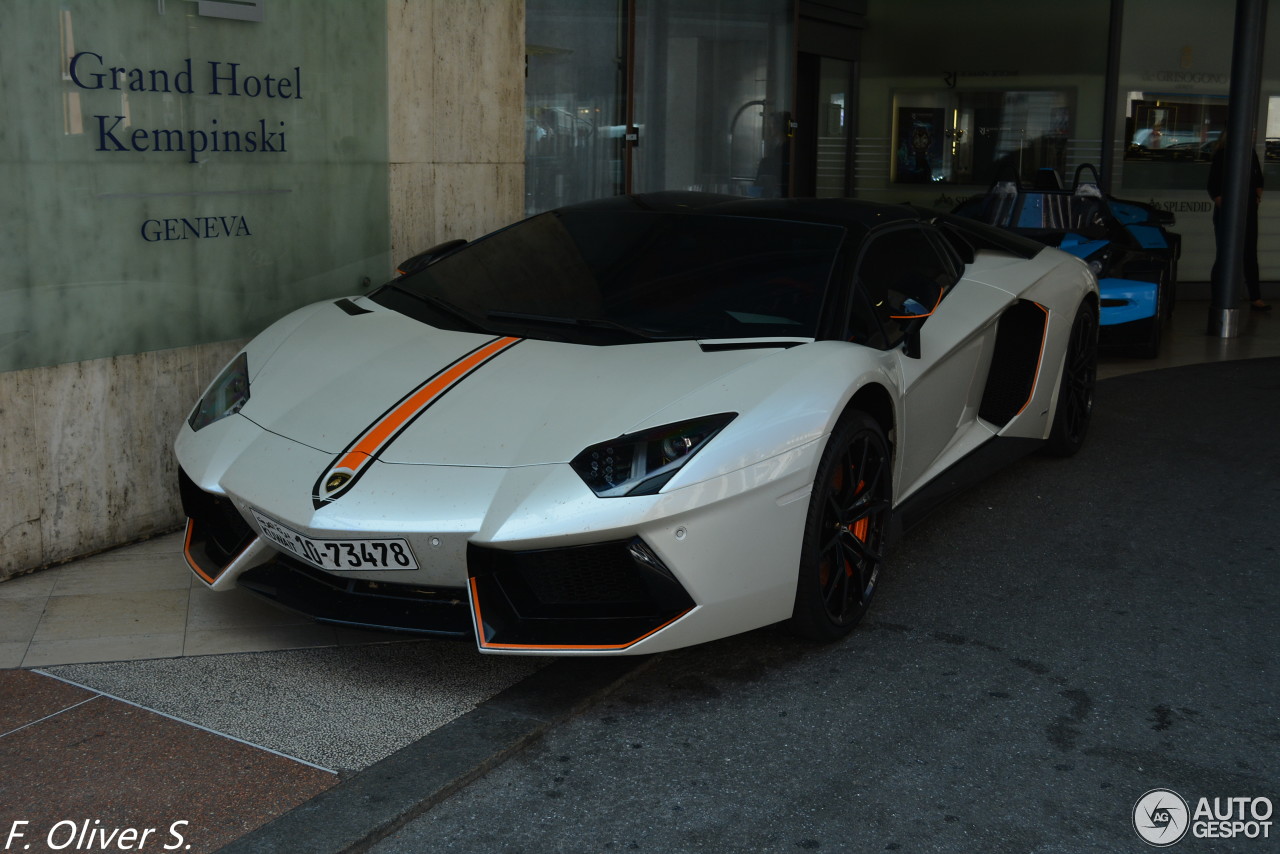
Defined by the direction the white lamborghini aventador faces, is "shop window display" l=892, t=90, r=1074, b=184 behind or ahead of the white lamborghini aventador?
behind

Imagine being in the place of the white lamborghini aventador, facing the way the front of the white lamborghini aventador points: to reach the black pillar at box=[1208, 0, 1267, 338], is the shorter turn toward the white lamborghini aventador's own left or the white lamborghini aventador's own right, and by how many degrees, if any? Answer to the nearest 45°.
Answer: approximately 180°

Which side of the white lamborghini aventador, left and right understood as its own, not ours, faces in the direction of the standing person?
back

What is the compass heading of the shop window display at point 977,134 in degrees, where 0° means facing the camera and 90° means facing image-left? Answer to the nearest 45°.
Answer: approximately 0°

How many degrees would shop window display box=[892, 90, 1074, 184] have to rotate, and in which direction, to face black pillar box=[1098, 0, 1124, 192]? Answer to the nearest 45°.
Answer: approximately 90° to its left

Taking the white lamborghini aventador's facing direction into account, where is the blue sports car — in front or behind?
behind

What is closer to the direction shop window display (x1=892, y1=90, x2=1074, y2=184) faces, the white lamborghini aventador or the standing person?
the white lamborghini aventador

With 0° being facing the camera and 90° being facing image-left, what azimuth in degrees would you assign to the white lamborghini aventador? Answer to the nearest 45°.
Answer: approximately 45°

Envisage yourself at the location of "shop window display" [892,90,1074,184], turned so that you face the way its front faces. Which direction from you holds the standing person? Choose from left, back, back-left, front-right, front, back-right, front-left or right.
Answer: front-left
